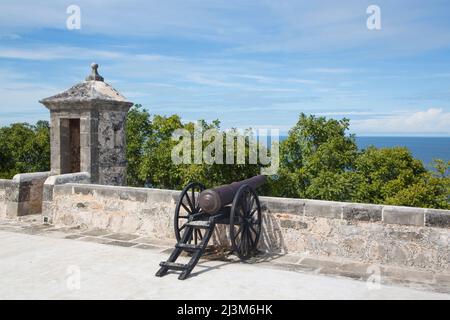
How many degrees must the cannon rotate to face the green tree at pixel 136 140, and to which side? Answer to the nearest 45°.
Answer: approximately 45° to its left

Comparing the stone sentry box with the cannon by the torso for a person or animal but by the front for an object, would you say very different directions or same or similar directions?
very different directions

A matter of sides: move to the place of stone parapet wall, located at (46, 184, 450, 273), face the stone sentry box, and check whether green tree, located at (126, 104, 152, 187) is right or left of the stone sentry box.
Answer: right

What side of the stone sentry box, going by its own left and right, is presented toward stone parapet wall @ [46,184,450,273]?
left

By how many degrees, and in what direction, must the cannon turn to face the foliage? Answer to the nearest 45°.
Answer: approximately 45° to its left

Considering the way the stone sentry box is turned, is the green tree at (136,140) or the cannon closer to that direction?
the cannon

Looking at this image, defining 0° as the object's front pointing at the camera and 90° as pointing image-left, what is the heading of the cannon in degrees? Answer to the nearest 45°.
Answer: approximately 225°

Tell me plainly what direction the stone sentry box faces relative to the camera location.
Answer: facing the viewer and to the left of the viewer

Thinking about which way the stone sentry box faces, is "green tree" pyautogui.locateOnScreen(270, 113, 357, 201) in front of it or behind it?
behind

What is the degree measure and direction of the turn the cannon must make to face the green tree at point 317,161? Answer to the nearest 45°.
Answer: approximately 45° to its left
